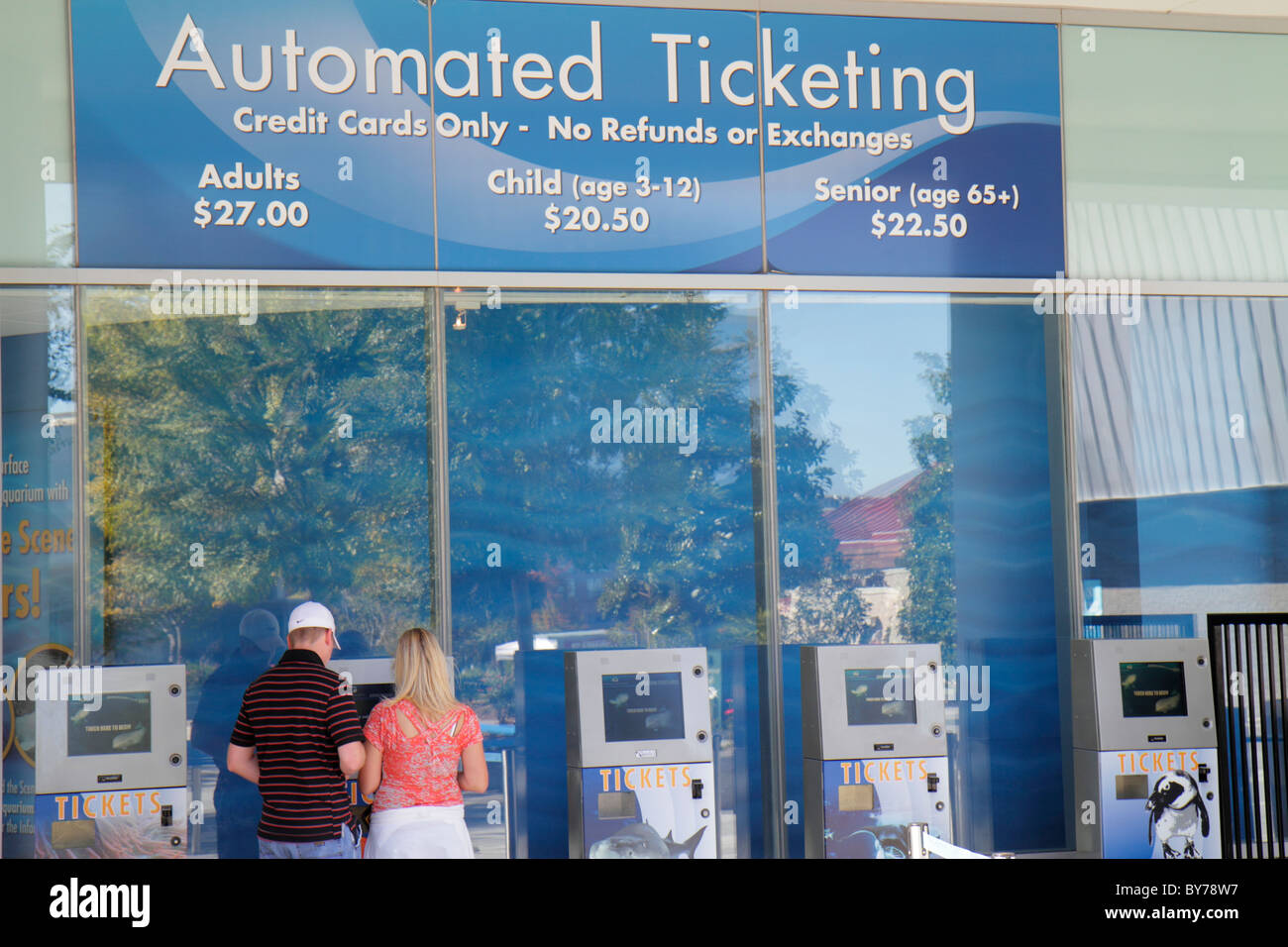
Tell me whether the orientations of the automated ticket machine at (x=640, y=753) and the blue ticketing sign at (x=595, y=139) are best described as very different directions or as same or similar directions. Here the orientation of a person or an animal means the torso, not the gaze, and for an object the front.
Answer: same or similar directions

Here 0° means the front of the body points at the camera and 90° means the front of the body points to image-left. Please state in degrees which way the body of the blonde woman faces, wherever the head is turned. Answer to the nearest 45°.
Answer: approximately 180°

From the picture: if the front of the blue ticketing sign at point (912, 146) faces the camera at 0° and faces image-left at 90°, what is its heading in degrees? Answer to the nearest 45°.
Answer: approximately 0°

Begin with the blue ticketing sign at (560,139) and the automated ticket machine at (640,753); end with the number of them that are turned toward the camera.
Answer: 2

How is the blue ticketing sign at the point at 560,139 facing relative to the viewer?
toward the camera

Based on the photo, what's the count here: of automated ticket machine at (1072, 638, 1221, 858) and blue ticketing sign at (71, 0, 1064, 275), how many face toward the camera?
2

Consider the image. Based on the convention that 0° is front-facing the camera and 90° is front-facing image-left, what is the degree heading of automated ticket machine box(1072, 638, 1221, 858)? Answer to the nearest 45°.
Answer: approximately 0°

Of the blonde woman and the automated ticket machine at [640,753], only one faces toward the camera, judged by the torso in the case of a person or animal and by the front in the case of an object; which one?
the automated ticket machine

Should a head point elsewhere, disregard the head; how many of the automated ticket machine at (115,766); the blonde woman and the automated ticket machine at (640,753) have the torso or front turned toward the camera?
2

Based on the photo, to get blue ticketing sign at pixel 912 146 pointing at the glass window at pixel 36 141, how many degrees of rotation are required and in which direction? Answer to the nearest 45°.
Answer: approximately 45° to its right

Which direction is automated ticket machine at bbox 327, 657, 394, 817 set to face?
toward the camera

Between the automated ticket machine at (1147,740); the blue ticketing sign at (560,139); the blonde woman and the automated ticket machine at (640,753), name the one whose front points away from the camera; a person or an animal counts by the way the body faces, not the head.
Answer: the blonde woman

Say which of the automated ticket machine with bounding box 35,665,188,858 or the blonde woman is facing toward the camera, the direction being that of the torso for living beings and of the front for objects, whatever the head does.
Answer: the automated ticket machine
